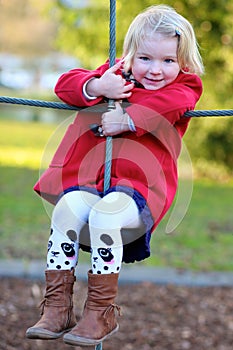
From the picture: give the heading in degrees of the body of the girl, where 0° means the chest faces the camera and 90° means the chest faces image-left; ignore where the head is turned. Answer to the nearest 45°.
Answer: approximately 45°
